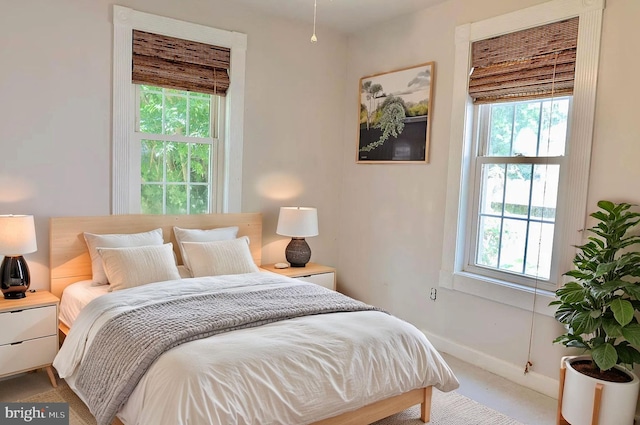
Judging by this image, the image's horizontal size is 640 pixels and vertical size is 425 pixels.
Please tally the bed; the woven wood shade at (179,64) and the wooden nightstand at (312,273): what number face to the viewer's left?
0

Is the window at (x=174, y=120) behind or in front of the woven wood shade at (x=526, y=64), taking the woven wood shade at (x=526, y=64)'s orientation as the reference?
in front

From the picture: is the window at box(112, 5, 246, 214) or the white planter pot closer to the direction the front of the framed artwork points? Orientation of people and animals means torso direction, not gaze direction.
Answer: the window

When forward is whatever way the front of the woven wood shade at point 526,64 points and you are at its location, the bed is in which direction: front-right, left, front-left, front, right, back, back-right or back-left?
front

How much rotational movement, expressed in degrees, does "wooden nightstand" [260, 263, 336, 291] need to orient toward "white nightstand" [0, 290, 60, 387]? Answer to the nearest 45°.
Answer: approximately 90° to its right

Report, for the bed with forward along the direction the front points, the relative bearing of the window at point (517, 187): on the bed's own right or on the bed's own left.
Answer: on the bed's own left

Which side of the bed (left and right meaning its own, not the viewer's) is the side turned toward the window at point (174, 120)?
back

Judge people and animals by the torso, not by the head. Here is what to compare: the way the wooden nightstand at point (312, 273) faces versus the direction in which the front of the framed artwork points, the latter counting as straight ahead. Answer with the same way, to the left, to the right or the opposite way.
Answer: to the left

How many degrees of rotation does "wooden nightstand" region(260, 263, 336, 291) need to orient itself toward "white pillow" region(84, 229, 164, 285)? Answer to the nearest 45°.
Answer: approximately 90° to its right

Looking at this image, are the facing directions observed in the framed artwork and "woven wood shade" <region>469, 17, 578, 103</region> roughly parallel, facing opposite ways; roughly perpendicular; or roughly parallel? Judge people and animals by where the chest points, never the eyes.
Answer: roughly parallel

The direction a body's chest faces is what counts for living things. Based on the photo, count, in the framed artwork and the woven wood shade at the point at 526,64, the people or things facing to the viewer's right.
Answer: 0

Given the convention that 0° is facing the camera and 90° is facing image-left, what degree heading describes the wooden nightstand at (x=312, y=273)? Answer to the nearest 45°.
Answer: approximately 315°

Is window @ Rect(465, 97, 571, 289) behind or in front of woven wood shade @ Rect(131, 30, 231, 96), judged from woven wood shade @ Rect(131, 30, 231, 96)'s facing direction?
in front

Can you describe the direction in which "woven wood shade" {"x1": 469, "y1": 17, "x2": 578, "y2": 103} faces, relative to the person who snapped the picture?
facing the viewer and to the left of the viewer

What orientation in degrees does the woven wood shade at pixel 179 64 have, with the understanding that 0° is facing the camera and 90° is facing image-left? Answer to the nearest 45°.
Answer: approximately 315°

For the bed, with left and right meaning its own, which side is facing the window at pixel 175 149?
back
